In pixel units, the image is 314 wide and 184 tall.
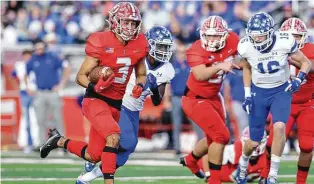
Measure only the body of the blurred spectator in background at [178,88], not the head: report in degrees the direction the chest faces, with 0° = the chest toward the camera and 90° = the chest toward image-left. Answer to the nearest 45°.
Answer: approximately 0°

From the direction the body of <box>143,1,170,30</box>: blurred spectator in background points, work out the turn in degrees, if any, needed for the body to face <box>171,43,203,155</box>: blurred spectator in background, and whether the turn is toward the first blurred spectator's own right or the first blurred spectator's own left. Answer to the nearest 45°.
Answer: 0° — they already face them

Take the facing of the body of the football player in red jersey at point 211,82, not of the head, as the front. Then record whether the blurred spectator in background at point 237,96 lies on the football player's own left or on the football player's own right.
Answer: on the football player's own left

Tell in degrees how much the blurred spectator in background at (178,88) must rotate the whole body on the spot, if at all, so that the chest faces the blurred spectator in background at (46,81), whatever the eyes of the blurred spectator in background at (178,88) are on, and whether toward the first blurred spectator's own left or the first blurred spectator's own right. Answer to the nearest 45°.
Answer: approximately 90° to the first blurred spectator's own right

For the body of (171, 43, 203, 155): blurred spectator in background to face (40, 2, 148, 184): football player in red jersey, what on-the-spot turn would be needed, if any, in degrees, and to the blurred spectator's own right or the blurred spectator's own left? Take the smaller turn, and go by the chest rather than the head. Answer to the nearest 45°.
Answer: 0° — they already face them

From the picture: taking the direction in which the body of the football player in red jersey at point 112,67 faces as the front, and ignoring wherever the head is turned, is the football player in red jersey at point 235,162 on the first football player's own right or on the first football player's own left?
on the first football player's own left

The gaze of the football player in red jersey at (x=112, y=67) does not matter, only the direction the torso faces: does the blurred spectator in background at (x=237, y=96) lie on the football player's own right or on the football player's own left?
on the football player's own left

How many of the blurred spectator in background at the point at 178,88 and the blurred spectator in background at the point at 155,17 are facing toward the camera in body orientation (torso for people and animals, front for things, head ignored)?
2
